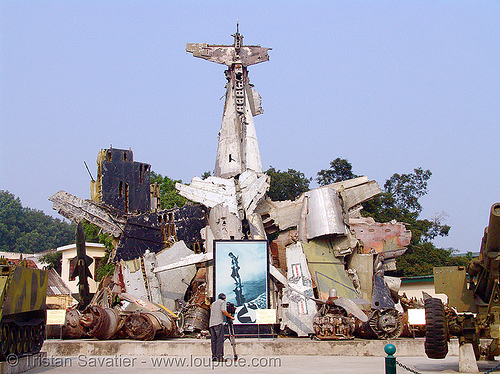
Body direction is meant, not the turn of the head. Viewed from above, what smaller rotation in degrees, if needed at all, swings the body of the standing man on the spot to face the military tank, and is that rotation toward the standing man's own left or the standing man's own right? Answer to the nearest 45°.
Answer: approximately 135° to the standing man's own left

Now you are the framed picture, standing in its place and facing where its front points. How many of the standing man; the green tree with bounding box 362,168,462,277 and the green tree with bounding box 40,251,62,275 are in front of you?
1

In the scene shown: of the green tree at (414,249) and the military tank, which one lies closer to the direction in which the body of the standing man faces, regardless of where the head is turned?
the green tree

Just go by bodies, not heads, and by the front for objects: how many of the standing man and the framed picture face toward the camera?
1

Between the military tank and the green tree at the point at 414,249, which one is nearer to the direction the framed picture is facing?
the military tank

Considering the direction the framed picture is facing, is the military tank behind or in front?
in front

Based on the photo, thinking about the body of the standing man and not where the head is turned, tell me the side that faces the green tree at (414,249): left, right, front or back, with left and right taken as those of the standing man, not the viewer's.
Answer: front

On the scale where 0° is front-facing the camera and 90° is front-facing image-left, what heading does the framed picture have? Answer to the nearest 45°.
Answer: approximately 0°

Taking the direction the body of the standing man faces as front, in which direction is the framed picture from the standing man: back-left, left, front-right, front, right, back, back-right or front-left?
front-left

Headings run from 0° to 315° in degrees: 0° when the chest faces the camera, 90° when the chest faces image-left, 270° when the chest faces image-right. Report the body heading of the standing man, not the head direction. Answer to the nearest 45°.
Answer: approximately 225°

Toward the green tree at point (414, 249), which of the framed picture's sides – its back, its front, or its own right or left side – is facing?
back

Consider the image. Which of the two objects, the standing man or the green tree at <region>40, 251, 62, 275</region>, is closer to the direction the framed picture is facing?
the standing man

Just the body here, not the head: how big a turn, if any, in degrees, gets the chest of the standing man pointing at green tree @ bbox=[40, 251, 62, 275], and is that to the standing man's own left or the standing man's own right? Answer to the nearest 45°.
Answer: approximately 45° to the standing man's own left
